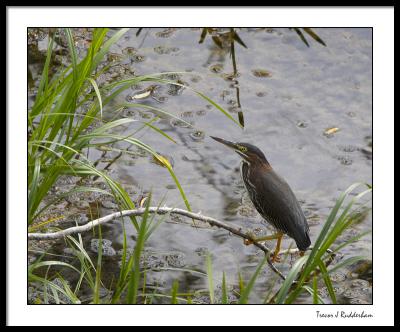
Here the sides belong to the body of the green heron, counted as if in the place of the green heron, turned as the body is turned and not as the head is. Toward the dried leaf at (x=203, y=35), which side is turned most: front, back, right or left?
right

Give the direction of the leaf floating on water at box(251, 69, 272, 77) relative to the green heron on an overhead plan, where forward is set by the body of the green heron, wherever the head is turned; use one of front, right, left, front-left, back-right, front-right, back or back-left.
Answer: right

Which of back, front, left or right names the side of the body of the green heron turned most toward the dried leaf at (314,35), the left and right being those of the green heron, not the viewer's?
right

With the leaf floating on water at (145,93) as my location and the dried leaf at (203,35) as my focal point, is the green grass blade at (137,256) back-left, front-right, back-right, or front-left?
back-right

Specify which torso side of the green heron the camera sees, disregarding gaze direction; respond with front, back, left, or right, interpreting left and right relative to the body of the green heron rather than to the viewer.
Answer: left

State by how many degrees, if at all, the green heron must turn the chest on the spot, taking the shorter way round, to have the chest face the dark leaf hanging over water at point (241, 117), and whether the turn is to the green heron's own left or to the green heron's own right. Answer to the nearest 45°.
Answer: approximately 90° to the green heron's own right

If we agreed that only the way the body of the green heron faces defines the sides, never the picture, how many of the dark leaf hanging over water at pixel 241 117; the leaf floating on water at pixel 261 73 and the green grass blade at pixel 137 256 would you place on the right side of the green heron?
2

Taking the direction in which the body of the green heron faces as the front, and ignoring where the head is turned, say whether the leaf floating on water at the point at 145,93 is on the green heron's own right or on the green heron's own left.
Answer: on the green heron's own right
